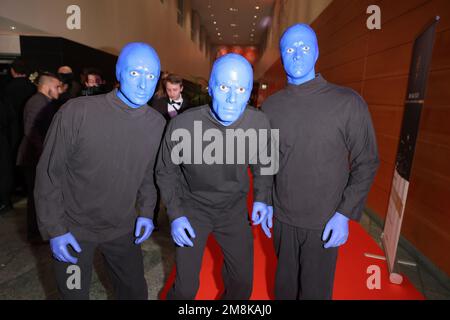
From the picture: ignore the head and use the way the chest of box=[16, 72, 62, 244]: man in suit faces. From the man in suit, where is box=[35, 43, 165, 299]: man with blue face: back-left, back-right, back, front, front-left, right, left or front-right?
right

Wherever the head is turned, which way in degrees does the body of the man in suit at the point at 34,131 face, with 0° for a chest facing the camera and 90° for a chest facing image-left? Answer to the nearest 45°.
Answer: approximately 270°

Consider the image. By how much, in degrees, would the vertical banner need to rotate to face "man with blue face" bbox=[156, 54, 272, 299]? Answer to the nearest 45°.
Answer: approximately 45° to its left

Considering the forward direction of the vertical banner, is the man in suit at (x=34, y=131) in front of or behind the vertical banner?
in front

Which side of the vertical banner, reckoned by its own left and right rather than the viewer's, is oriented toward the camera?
left

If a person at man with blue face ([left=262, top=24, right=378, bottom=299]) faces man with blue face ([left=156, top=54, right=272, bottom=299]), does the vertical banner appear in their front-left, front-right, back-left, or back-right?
back-right

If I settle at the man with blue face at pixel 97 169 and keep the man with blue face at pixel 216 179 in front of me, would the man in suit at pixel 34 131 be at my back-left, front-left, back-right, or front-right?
back-left

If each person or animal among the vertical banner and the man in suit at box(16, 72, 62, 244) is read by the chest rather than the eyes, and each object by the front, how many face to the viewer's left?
1
